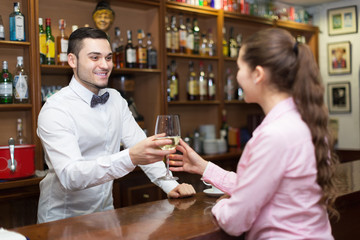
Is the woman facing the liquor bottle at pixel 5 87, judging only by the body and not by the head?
yes

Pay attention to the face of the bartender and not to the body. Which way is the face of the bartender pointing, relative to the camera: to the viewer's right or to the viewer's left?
to the viewer's right

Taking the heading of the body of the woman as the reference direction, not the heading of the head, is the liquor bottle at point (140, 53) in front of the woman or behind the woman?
in front

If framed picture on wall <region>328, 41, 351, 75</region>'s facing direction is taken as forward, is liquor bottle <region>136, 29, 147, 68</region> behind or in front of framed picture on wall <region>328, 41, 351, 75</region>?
in front

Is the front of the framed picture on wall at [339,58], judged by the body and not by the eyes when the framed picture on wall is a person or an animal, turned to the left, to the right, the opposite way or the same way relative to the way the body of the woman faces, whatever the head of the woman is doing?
to the left

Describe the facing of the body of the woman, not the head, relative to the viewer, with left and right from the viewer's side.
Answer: facing away from the viewer and to the left of the viewer

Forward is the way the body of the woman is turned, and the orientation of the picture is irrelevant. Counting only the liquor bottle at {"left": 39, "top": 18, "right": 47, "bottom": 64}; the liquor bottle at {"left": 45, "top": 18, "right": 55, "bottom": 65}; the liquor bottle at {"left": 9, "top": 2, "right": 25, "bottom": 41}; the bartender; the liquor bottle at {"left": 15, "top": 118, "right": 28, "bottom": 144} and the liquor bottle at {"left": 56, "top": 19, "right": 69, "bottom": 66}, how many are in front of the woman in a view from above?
6

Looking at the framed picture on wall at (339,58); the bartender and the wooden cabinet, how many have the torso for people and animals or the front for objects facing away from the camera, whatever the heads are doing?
0

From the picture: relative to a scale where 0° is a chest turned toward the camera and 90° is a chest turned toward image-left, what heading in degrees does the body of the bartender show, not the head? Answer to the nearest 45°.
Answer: approximately 315°
